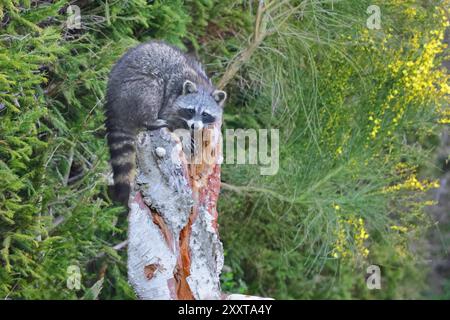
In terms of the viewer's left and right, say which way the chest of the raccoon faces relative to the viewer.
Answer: facing the viewer and to the right of the viewer
